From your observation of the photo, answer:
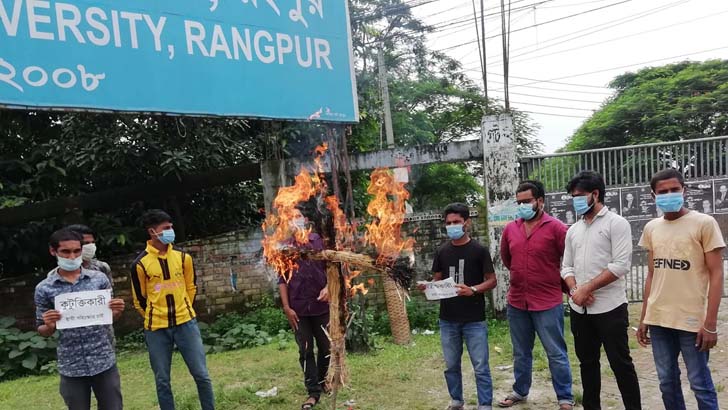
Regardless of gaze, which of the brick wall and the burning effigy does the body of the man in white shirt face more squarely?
the burning effigy

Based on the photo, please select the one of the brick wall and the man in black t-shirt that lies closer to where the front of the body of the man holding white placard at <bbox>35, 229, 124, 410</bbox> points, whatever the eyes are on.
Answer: the man in black t-shirt

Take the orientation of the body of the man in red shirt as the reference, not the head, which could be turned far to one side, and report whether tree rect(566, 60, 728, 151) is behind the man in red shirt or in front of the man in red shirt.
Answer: behind

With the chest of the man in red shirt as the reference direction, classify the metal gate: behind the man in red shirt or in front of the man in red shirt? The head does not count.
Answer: behind

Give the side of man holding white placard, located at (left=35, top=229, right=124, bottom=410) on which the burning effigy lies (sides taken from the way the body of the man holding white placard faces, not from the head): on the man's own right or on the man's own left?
on the man's own left

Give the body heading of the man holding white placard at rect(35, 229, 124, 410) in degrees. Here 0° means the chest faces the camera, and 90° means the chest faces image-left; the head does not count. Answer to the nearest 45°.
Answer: approximately 0°

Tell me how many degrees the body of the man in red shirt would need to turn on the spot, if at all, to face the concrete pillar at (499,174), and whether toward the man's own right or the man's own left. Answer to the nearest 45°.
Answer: approximately 135° to the man's own right

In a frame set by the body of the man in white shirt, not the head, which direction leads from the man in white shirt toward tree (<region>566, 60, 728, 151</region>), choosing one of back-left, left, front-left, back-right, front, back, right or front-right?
back-right
